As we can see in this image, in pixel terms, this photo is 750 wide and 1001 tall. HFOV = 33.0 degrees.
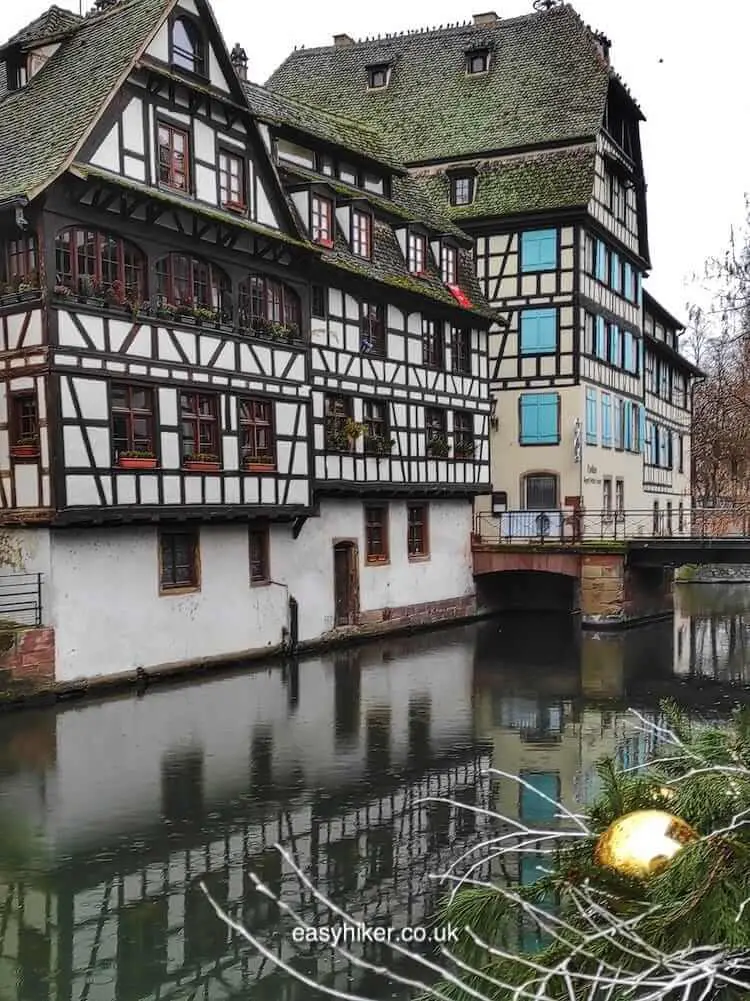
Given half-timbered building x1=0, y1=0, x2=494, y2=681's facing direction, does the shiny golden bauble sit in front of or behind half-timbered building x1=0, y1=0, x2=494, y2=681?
in front

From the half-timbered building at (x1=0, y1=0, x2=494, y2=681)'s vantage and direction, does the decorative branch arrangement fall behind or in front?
in front

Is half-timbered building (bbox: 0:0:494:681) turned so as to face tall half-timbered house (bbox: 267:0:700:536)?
no

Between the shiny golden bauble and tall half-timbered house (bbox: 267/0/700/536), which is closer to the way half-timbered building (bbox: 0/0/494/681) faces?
the shiny golden bauble
